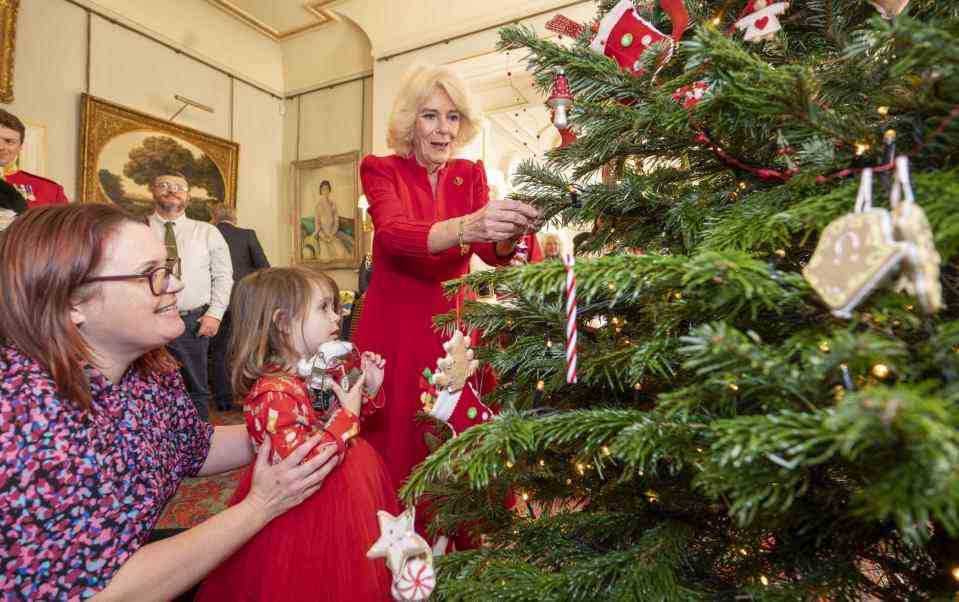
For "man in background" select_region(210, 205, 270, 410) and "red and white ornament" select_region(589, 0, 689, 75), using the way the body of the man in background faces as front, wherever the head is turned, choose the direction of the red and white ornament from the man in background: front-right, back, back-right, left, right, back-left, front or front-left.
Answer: back

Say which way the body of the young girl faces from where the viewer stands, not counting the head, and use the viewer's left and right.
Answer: facing to the right of the viewer

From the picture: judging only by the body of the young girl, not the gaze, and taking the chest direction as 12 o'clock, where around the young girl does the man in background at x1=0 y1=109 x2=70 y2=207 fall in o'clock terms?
The man in background is roughly at 8 o'clock from the young girl.

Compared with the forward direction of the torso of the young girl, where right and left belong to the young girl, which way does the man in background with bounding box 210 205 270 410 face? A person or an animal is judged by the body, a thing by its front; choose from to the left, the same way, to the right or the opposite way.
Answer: to the left

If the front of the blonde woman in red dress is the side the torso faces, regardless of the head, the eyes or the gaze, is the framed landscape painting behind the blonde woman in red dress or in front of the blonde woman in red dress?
behind

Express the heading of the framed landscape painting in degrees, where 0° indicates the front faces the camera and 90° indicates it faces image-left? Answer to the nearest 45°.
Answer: approximately 315°

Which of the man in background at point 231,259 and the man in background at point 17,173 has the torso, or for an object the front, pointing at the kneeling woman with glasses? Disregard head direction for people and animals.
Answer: the man in background at point 17,173

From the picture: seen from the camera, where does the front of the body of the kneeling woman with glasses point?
to the viewer's right

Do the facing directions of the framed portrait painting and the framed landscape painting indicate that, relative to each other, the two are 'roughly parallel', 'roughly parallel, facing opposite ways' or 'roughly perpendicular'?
roughly perpendicular

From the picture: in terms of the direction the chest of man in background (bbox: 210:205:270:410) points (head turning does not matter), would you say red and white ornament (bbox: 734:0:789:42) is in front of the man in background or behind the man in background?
behind

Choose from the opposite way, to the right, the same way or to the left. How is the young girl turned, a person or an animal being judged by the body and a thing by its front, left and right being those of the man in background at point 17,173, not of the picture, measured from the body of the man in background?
to the left
